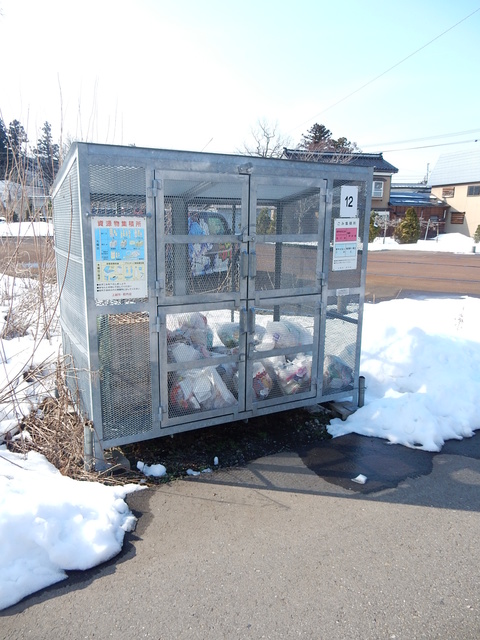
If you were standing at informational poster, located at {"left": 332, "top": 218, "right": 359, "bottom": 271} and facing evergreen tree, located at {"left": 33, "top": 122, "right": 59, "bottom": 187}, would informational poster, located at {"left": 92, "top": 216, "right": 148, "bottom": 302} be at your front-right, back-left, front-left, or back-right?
front-left

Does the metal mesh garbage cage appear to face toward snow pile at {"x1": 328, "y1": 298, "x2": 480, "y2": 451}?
no

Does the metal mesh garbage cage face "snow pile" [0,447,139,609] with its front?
no

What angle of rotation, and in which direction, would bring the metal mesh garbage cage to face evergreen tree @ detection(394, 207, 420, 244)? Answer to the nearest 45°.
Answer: approximately 90° to its left

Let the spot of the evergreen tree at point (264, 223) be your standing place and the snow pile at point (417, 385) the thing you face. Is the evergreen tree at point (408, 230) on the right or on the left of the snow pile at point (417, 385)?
left

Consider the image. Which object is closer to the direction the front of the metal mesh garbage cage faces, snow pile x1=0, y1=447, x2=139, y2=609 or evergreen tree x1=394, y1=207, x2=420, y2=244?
the snow pile

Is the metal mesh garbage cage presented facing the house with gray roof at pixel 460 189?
no

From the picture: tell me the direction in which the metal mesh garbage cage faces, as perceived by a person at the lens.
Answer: facing the viewer and to the right of the viewer

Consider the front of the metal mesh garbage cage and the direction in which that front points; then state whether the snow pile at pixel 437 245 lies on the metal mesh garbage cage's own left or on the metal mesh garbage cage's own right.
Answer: on the metal mesh garbage cage's own left

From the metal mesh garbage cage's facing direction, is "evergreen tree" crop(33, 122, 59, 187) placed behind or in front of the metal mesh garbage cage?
behind

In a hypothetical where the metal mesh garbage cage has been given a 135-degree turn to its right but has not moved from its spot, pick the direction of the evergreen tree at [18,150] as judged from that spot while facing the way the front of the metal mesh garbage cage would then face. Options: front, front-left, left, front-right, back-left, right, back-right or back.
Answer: front-right
